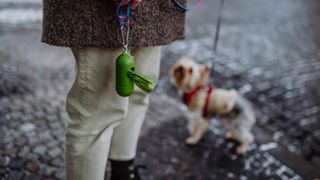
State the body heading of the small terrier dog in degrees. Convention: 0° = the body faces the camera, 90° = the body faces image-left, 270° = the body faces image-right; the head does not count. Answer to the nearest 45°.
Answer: approximately 90°
